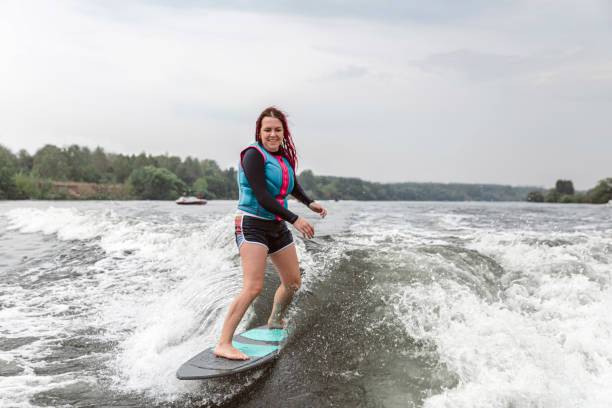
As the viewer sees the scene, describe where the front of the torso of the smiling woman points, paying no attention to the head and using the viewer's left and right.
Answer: facing the viewer and to the right of the viewer

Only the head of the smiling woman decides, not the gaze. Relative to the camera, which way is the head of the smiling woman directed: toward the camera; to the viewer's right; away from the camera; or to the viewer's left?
toward the camera
